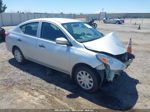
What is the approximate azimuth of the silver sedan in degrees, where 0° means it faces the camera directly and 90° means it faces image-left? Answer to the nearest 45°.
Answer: approximately 315°
